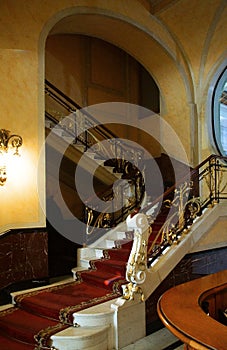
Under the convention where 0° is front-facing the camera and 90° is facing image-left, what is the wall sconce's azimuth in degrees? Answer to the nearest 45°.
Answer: approximately 0°

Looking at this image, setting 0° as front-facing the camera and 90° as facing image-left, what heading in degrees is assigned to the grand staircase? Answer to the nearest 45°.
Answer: approximately 45°
